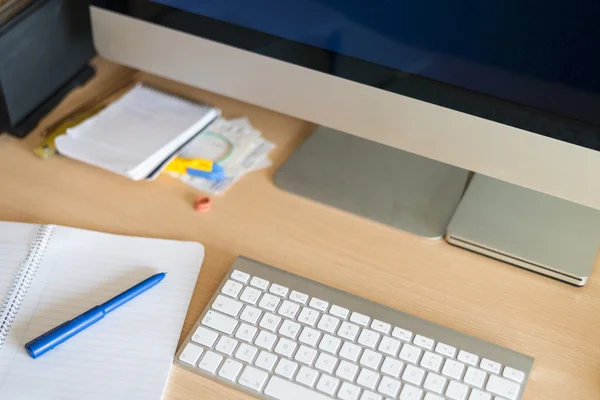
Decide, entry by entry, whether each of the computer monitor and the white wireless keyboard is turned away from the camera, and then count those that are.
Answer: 0

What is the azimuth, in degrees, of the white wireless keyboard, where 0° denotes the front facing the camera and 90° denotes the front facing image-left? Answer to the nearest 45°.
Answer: approximately 45°

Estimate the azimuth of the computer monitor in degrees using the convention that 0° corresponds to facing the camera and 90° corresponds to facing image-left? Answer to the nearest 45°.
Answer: approximately 45°
